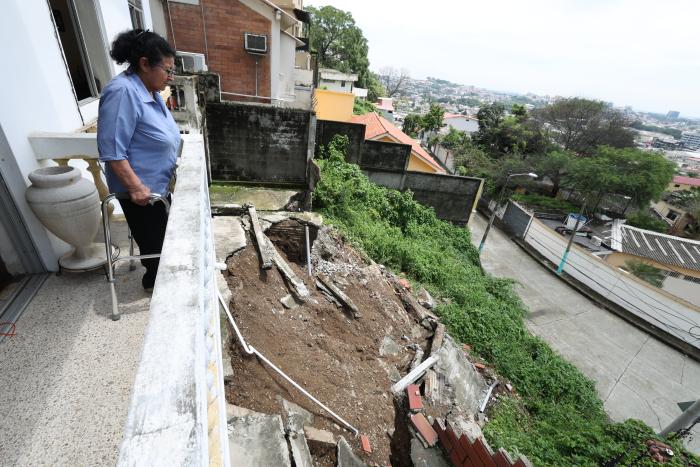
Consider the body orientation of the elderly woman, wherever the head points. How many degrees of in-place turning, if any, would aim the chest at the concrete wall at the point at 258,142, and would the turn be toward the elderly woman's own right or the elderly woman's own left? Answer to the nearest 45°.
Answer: approximately 45° to the elderly woman's own left

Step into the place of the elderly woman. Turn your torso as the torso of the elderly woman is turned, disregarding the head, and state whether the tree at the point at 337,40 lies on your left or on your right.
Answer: on your left

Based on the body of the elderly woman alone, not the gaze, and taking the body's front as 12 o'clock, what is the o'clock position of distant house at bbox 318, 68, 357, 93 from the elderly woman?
The distant house is roughly at 10 o'clock from the elderly woman.

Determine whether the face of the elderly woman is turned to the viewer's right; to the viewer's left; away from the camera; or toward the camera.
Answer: to the viewer's right

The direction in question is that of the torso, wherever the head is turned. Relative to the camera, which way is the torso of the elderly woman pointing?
to the viewer's right

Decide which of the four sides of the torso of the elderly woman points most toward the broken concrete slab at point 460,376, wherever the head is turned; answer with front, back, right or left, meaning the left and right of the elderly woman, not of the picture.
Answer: front

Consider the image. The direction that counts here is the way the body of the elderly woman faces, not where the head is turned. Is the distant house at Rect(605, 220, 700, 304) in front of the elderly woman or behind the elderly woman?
in front

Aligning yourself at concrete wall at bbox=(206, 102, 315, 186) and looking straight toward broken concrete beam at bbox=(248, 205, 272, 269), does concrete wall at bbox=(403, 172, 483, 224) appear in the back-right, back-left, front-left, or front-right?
back-left

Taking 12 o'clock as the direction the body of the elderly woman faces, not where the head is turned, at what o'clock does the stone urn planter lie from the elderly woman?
The stone urn planter is roughly at 7 o'clock from the elderly woman.

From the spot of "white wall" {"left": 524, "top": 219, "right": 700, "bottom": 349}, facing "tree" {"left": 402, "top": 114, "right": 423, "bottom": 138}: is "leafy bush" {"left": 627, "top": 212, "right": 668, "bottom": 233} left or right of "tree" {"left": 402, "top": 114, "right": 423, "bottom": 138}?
right

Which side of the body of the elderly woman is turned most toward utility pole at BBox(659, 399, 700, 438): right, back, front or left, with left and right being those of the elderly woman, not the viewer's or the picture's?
front
